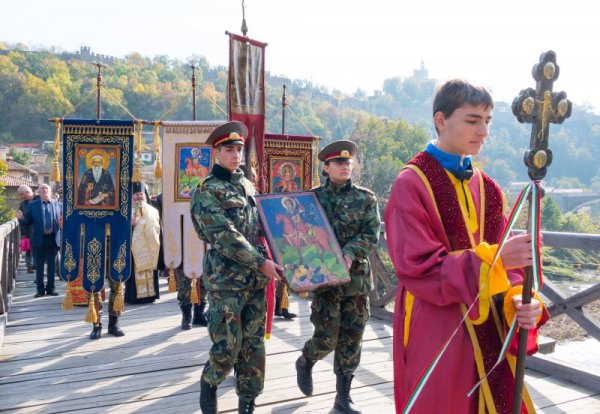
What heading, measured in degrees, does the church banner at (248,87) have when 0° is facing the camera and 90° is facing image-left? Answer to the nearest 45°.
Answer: approximately 315°

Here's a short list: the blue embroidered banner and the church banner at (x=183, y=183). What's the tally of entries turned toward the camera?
2

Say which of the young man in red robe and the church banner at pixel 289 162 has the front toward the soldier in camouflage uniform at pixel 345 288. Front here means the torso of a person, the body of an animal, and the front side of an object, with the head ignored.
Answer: the church banner

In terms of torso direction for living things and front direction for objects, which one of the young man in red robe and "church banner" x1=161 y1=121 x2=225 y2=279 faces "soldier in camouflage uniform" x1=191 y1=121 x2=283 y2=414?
the church banner

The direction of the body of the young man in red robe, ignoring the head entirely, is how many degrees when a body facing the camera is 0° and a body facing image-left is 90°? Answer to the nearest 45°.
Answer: approximately 315°

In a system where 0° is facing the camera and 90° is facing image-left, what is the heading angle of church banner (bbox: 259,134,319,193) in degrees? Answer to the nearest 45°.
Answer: approximately 0°

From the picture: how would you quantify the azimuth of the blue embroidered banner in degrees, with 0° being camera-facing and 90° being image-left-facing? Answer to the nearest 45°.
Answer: approximately 0°
